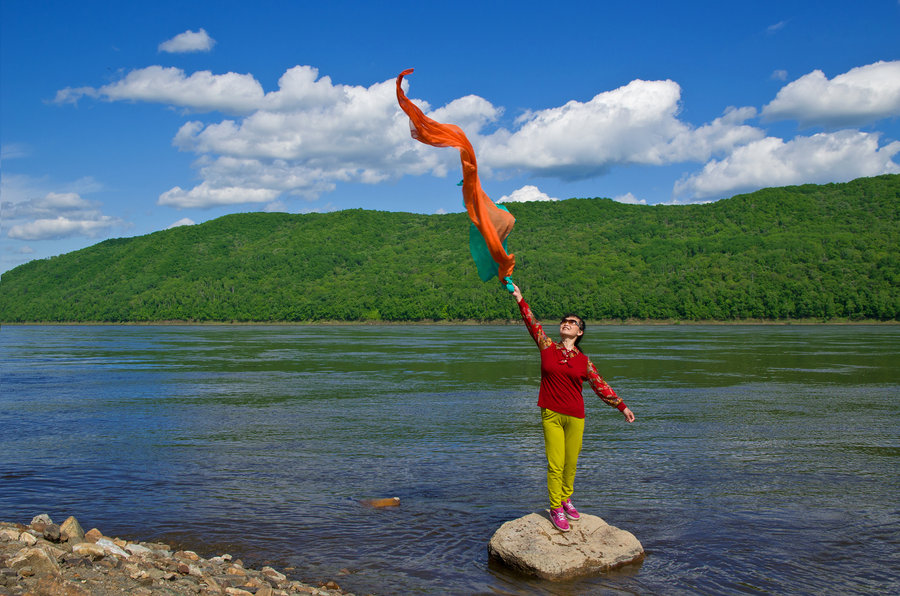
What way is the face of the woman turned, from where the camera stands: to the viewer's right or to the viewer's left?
to the viewer's left

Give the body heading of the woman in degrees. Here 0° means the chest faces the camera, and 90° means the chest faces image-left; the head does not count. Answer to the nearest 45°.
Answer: approximately 0°

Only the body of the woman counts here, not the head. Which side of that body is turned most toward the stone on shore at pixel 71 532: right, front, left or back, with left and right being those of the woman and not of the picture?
right
